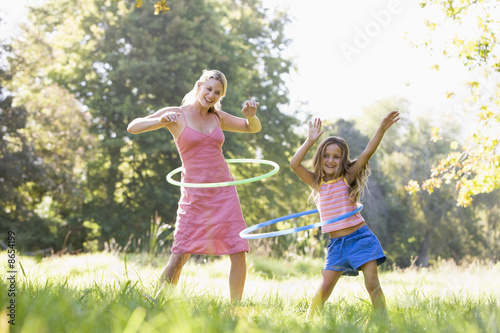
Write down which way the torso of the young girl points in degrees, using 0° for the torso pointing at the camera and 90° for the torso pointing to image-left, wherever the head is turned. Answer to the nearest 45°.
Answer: approximately 45°

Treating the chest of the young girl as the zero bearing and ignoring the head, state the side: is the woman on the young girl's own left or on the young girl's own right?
on the young girl's own right

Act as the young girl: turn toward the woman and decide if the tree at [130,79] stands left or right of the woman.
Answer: right

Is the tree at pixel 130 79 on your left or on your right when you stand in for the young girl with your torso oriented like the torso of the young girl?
on your right
